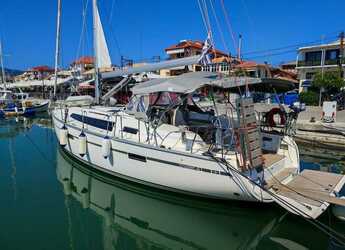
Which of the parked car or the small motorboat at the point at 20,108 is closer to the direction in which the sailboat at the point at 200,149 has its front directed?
the small motorboat

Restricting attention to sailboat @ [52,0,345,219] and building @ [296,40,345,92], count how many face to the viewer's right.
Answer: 0

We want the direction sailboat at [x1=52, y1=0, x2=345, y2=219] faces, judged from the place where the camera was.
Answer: facing away from the viewer and to the left of the viewer

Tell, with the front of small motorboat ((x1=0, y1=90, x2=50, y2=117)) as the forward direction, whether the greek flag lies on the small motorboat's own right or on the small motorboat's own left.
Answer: on the small motorboat's own right

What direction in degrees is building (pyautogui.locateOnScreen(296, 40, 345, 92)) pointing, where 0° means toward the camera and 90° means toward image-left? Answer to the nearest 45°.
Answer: approximately 45°

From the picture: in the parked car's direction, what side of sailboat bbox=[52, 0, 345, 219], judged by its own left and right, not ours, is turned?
right

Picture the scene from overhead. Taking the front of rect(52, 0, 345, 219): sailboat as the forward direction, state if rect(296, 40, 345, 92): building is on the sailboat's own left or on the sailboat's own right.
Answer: on the sailboat's own right

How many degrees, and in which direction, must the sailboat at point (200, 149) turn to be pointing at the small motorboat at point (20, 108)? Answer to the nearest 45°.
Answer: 0° — it already faces it

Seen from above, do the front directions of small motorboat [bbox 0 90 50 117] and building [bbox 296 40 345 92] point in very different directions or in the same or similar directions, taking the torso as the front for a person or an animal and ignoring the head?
very different directions
